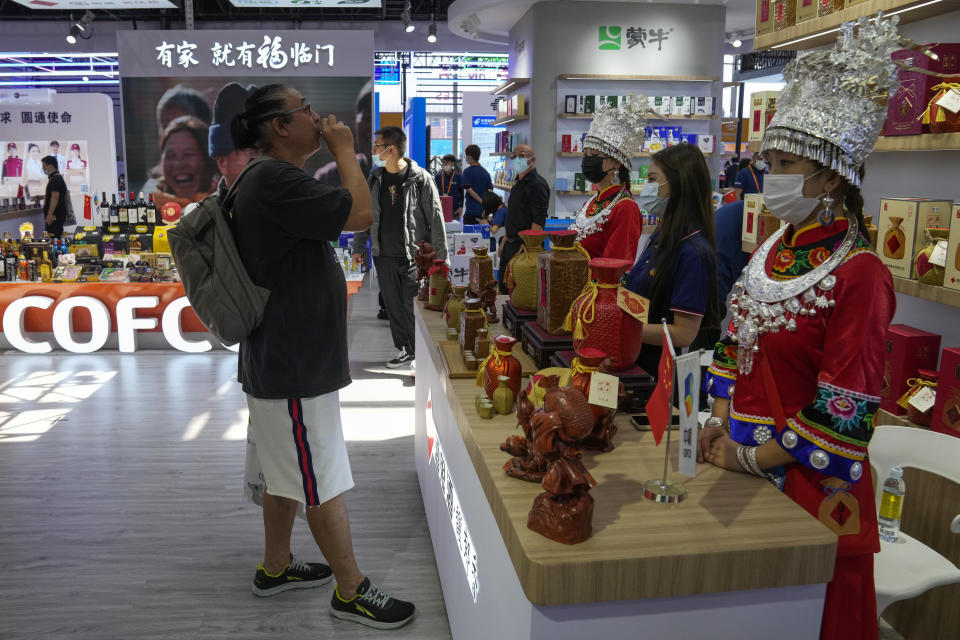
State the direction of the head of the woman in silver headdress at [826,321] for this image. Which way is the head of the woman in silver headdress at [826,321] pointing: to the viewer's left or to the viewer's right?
to the viewer's left

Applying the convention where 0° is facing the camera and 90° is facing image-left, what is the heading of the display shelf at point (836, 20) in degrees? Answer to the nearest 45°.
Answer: approximately 45°

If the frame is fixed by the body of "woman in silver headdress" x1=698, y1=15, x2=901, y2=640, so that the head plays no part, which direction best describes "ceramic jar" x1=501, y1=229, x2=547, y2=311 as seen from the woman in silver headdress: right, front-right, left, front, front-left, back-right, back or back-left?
right

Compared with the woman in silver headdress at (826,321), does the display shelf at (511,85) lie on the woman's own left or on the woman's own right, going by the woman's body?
on the woman's own right

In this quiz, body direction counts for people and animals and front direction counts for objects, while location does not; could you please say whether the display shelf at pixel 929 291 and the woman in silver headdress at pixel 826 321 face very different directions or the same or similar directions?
same or similar directions

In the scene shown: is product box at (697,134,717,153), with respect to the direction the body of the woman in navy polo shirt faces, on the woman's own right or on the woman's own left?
on the woman's own right

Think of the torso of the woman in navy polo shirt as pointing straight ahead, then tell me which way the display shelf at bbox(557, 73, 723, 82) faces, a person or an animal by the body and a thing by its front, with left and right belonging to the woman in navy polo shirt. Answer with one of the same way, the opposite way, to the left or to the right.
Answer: to the left

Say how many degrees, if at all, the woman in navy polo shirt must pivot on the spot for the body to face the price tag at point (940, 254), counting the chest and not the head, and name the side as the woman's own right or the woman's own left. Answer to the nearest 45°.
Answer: approximately 180°

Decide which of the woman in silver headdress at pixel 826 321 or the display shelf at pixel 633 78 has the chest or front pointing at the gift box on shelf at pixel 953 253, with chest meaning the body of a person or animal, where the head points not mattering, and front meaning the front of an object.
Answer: the display shelf

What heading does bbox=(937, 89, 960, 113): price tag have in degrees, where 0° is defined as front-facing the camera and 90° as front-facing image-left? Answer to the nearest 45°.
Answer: approximately 45°

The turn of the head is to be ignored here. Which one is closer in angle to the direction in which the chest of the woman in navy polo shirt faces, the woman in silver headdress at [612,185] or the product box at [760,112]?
the woman in silver headdress

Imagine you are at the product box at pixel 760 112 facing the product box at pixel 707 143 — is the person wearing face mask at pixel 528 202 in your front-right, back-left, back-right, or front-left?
front-left

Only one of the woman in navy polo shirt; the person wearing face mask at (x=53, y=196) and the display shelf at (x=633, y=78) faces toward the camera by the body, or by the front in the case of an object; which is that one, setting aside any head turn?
the display shelf

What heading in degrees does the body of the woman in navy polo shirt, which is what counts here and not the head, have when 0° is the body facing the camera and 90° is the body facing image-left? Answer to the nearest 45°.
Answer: approximately 90°

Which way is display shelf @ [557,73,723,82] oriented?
toward the camera
